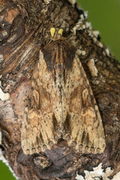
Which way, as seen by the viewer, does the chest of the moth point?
away from the camera
